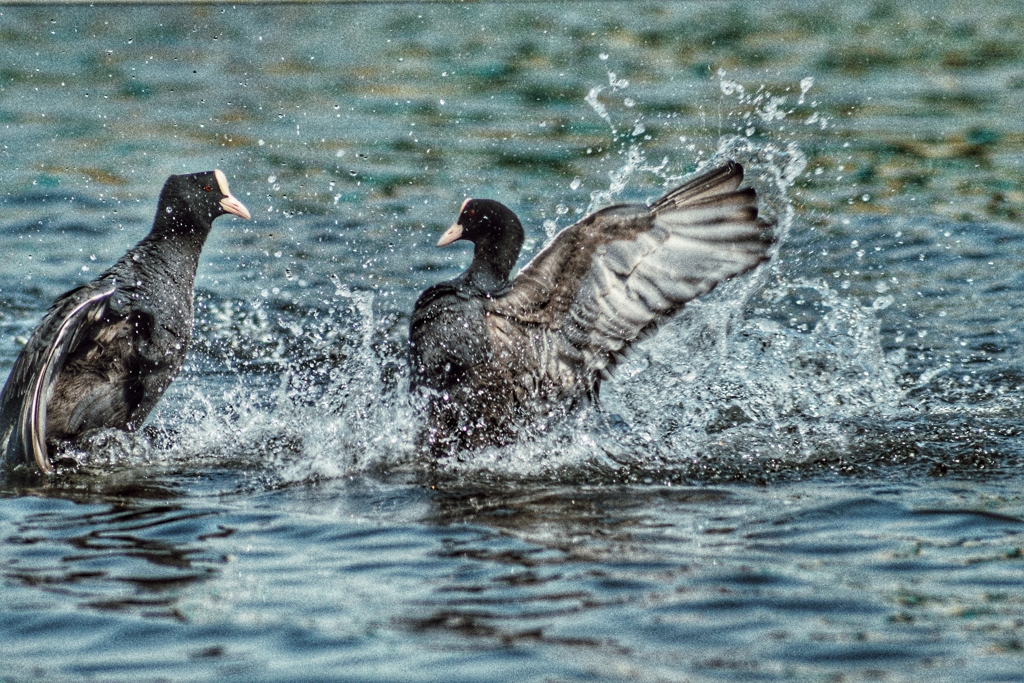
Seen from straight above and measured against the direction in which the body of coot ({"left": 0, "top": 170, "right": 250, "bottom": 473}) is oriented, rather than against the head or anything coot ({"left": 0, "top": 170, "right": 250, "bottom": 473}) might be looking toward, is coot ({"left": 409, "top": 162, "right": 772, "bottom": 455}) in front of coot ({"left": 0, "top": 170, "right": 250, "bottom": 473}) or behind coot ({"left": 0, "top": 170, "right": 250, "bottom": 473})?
in front

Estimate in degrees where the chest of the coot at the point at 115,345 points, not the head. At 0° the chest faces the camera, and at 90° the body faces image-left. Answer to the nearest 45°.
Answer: approximately 270°
